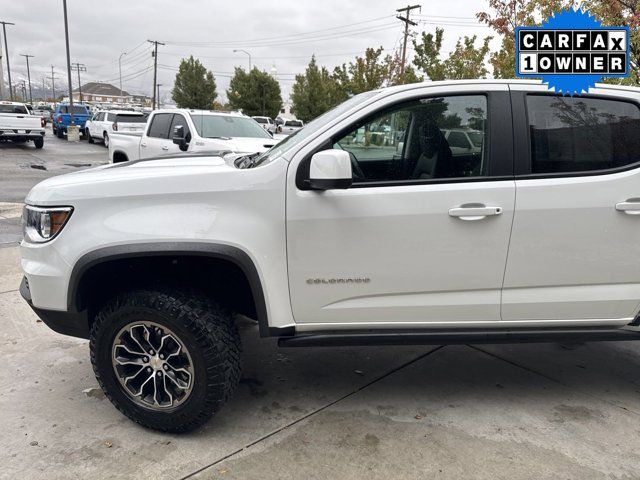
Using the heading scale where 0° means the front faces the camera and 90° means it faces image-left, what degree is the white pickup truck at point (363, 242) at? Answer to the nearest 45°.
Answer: approximately 90°

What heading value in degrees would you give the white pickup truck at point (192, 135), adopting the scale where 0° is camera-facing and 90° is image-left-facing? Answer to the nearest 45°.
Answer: approximately 315°

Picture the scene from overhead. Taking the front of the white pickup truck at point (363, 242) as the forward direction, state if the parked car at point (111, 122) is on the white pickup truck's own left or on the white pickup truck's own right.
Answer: on the white pickup truck's own right

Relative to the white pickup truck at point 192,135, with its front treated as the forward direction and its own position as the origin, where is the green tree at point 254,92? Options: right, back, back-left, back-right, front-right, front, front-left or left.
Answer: back-left

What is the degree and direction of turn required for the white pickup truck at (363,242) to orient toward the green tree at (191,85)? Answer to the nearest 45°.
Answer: approximately 90° to its right

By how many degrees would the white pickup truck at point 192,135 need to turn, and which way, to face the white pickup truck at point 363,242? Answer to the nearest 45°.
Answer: approximately 45° to its right

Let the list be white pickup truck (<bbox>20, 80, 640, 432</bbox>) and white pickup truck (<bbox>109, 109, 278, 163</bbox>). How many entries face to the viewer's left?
1

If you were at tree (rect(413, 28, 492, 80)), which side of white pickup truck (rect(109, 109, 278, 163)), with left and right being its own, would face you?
left

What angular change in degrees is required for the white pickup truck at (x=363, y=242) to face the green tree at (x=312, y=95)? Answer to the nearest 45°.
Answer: approximately 90° to its right

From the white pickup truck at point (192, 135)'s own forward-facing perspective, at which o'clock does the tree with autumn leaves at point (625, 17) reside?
The tree with autumn leaves is roughly at 12 o'clock from the white pickup truck.

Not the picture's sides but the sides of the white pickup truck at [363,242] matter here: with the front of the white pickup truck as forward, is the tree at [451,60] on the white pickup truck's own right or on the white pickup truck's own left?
on the white pickup truck's own right
